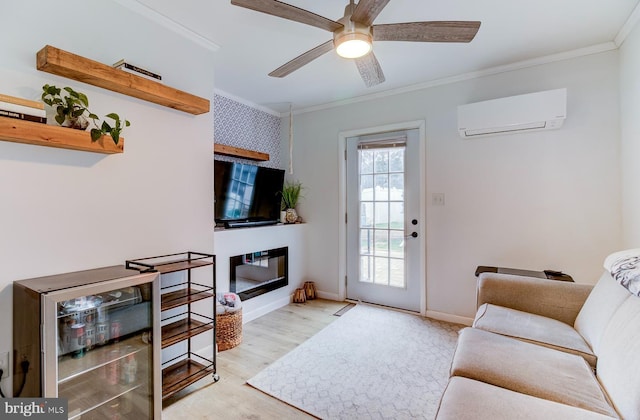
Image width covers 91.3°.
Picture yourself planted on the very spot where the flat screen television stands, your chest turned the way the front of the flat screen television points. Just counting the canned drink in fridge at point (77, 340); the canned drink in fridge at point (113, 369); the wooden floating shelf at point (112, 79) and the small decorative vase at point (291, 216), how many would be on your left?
1

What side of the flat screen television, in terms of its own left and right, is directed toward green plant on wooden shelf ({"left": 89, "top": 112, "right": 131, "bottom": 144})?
right

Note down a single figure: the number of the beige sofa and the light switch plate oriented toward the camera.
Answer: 1

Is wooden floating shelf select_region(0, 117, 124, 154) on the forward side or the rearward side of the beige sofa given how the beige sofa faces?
on the forward side

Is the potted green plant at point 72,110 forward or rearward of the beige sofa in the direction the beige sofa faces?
forward

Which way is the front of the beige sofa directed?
to the viewer's left

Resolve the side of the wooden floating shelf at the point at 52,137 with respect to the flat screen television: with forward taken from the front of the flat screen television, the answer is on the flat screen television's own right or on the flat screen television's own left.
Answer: on the flat screen television's own right

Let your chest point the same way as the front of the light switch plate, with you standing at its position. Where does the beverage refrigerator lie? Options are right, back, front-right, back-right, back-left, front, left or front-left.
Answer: front-right

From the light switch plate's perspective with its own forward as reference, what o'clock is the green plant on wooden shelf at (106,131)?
The green plant on wooden shelf is roughly at 1 o'clock from the light switch plate.

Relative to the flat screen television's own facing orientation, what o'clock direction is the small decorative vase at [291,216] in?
The small decorative vase is roughly at 9 o'clock from the flat screen television.

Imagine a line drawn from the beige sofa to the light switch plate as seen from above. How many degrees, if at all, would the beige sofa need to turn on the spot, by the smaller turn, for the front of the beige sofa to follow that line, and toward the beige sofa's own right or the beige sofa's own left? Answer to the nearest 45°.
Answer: approximately 45° to the beige sofa's own right

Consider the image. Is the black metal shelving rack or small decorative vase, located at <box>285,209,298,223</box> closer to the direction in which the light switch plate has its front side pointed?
the black metal shelving rack

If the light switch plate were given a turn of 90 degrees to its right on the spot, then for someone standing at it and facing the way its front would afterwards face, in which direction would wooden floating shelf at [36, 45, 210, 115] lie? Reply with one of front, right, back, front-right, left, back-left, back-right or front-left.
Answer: front-left

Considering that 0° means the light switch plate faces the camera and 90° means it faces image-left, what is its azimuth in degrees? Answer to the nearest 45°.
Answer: approximately 0°

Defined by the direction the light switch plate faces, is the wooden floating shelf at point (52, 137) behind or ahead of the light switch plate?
ahead
